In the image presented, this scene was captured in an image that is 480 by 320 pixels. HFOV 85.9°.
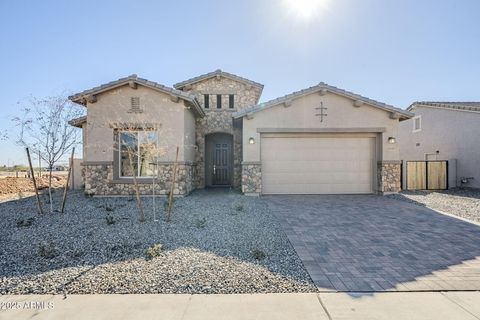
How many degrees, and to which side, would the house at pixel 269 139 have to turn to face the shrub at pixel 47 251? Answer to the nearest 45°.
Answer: approximately 45° to its right

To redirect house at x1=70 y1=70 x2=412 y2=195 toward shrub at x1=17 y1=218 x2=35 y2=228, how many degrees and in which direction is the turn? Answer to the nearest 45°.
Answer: approximately 45° to its right

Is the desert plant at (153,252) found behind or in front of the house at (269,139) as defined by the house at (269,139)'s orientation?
in front

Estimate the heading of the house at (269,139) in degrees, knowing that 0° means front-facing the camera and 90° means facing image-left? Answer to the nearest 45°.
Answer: approximately 0°

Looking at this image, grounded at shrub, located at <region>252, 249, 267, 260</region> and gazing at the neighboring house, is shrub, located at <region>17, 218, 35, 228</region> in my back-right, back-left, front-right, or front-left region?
back-left

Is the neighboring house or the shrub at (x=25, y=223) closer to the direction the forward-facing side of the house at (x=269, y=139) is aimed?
the shrub

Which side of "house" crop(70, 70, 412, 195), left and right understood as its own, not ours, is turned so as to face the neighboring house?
left

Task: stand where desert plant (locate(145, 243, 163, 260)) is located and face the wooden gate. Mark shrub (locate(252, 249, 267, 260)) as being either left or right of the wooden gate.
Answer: right

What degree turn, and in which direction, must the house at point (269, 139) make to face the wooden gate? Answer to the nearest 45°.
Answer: approximately 90° to its left
